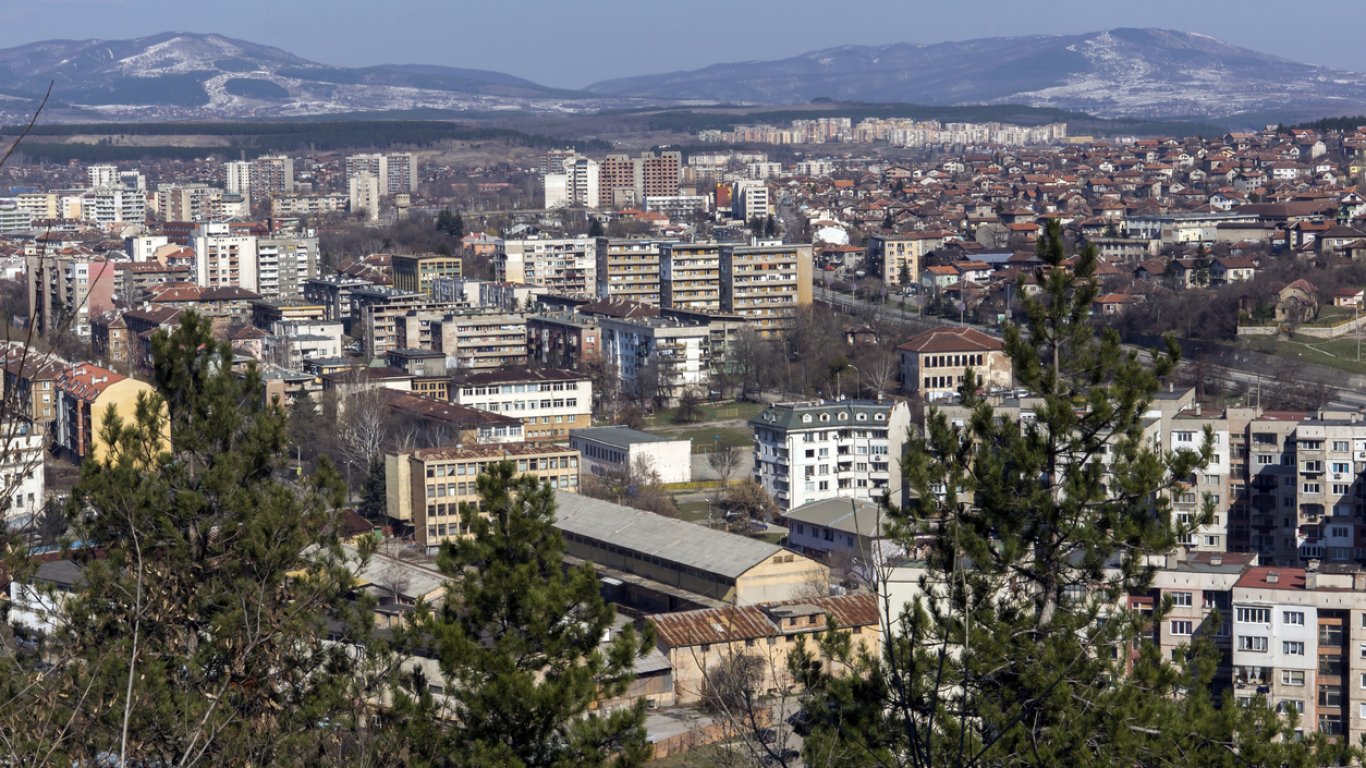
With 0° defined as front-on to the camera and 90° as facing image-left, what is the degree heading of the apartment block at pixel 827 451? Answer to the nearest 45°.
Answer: approximately 0°

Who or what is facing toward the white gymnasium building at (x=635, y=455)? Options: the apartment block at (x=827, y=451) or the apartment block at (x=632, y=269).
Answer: the apartment block at (x=632, y=269)

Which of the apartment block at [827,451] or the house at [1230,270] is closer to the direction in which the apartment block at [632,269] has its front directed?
the apartment block

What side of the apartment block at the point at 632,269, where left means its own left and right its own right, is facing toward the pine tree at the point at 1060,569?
front

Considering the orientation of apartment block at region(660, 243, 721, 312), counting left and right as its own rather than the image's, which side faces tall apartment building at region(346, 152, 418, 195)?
back

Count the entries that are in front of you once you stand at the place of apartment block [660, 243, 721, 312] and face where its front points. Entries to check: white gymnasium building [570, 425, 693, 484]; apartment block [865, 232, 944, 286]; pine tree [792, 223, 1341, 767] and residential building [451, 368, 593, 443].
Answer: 3

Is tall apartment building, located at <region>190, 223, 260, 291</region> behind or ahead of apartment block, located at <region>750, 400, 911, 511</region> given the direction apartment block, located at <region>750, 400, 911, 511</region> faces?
behind

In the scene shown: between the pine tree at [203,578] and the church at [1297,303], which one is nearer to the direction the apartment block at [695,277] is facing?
the pine tree

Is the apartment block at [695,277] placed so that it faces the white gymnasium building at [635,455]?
yes

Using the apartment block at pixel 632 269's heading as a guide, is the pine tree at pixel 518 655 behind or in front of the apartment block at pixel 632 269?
in front

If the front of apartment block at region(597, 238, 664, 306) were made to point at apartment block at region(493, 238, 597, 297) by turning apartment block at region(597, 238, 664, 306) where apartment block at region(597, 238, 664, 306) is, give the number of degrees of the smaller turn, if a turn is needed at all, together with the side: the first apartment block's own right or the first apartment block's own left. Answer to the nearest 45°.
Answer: approximately 135° to the first apartment block's own right

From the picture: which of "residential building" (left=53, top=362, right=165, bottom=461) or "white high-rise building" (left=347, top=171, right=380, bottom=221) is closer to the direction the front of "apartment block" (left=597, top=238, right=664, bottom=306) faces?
the residential building

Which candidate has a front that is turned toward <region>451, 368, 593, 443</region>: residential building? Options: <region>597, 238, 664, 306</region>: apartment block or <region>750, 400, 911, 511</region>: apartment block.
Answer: <region>597, 238, 664, 306</region>: apartment block

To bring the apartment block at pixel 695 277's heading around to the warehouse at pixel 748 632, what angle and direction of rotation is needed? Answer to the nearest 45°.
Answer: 0° — it already faces it
